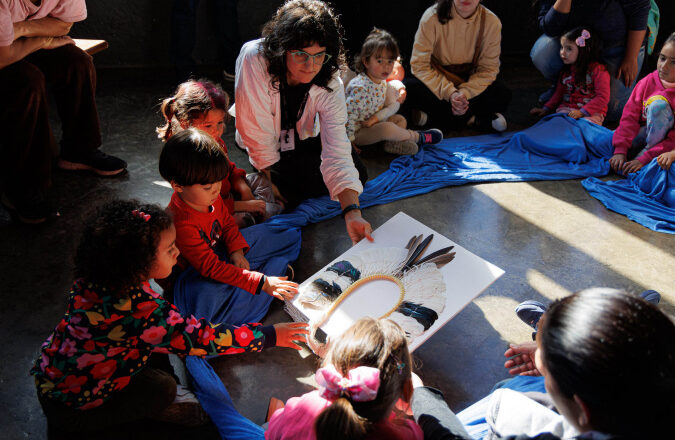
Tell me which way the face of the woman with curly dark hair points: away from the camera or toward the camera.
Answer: toward the camera

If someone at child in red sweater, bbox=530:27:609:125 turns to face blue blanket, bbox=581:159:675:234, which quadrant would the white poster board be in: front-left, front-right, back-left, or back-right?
front-right

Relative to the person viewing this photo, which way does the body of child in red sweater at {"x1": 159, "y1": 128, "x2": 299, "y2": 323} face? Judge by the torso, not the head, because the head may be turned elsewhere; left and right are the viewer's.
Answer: facing the viewer and to the right of the viewer

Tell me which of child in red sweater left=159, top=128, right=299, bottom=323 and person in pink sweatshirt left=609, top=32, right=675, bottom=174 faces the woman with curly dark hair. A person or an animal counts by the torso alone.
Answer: the person in pink sweatshirt

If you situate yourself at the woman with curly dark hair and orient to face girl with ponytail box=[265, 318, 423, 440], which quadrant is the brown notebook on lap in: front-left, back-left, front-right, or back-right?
back-right

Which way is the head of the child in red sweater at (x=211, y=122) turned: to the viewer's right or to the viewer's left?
to the viewer's right

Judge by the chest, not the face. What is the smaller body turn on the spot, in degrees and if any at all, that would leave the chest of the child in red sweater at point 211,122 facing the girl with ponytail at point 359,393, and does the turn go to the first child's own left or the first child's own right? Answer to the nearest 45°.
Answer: approximately 45° to the first child's own right

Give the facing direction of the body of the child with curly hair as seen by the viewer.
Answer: to the viewer's right

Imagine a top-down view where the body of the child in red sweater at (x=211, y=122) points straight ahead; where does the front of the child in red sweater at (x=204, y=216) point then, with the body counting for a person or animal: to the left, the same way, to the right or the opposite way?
the same way

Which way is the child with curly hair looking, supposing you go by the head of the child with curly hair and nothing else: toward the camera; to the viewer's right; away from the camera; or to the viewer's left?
to the viewer's right

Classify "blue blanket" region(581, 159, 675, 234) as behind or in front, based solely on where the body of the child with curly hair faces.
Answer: in front

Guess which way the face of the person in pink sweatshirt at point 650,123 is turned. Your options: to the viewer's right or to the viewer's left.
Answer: to the viewer's left

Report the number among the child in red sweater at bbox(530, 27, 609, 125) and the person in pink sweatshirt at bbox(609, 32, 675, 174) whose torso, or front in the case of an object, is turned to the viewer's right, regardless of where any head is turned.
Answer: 0

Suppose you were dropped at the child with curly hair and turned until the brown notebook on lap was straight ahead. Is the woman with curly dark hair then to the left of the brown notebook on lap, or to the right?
right

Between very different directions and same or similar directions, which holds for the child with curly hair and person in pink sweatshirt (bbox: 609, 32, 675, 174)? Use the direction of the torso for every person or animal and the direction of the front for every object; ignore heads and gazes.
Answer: very different directions
